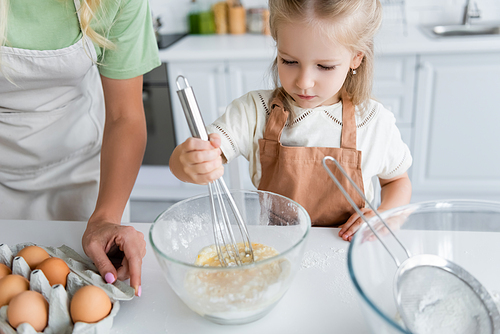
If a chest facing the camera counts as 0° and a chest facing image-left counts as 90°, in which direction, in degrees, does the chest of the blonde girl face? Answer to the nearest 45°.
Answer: approximately 0°

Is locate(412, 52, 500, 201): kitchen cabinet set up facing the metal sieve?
yes
